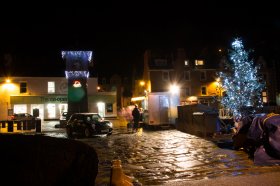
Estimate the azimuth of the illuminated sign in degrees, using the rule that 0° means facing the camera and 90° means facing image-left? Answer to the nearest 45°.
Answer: approximately 0°

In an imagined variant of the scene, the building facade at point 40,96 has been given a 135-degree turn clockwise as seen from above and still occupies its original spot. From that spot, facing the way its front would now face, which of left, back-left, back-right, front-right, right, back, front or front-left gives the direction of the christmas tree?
back

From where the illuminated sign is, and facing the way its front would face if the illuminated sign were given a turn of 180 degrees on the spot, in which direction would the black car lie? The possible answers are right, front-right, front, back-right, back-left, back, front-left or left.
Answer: back

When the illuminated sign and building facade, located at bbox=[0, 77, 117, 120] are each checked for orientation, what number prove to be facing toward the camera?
2

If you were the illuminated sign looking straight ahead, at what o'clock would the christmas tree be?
The christmas tree is roughly at 10 o'clock from the illuminated sign.

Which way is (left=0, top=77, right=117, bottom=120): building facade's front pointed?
toward the camera

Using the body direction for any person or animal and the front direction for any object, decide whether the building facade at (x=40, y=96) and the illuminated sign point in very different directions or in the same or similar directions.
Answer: same or similar directions

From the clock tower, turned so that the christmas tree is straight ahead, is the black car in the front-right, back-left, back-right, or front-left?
front-right

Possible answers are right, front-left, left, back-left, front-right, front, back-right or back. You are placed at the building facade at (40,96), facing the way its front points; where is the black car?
front
